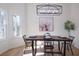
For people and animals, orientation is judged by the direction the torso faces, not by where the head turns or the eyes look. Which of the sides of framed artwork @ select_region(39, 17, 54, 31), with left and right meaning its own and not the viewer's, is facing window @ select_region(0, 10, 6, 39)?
right
